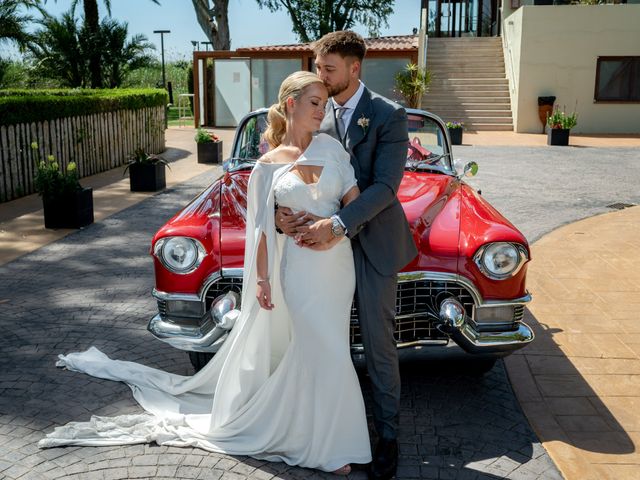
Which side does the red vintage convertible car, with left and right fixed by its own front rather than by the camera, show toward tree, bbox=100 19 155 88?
back

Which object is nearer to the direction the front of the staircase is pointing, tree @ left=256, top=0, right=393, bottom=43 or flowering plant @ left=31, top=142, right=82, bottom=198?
the flowering plant

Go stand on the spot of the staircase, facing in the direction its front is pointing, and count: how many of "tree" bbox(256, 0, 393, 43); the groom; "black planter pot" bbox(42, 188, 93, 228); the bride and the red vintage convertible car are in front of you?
4

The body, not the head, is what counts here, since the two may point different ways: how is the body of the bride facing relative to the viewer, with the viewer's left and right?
facing the viewer and to the right of the viewer

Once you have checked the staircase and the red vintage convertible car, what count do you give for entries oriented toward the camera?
2

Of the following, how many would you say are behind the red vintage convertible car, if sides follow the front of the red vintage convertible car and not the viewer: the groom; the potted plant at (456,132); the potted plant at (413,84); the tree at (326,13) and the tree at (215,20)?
4

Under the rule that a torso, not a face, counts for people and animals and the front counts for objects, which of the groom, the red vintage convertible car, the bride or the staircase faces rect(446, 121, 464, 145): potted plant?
the staircase

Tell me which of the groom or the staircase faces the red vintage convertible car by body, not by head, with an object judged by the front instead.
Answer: the staircase

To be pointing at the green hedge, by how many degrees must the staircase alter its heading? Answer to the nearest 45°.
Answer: approximately 45° to its right

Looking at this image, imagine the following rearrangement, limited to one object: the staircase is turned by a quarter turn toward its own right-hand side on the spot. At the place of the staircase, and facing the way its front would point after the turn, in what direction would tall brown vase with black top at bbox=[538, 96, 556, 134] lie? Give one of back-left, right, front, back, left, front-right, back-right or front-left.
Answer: back-left

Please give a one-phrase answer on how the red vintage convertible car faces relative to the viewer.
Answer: facing the viewer

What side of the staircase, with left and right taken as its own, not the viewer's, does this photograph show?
front

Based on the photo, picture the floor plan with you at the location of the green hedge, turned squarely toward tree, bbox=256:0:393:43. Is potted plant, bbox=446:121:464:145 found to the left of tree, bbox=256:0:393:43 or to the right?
right

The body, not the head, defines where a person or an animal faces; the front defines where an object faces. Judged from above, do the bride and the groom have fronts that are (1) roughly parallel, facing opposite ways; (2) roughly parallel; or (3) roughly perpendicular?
roughly perpendicular

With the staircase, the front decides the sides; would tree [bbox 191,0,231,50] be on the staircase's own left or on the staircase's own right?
on the staircase's own right
